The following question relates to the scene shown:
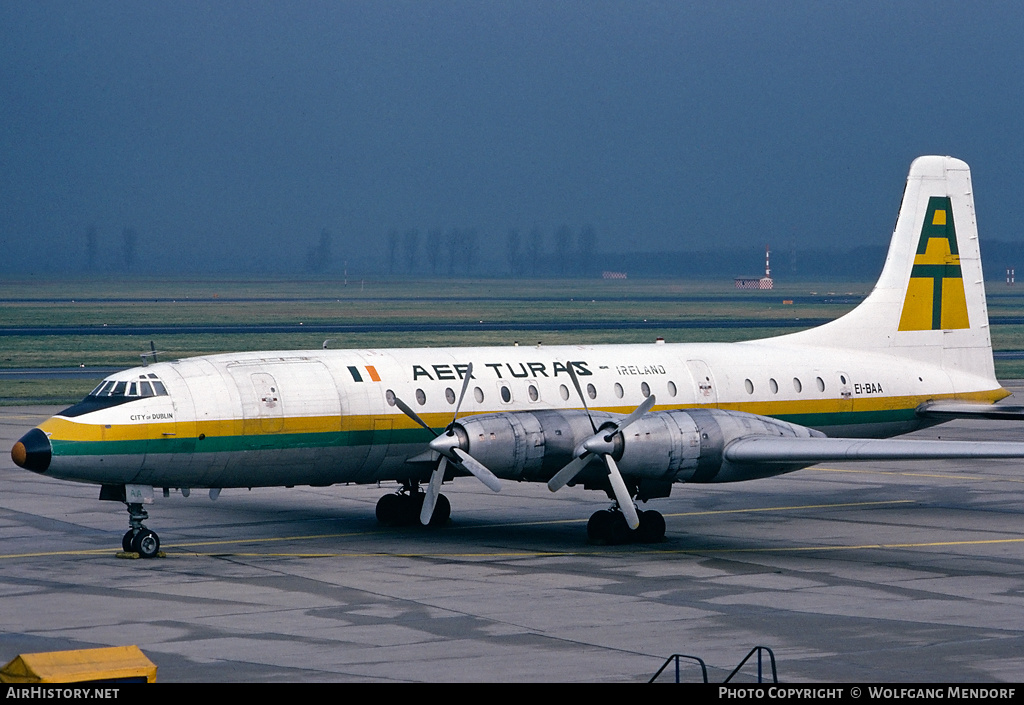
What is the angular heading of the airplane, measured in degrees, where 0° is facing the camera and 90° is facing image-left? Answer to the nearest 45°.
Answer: approximately 45°
